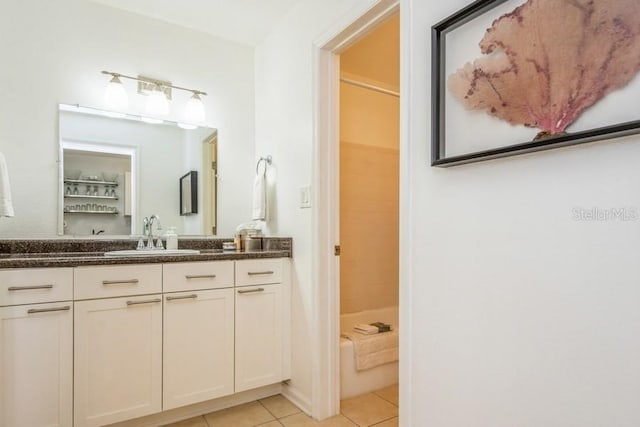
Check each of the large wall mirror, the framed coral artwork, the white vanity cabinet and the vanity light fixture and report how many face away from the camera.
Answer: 0

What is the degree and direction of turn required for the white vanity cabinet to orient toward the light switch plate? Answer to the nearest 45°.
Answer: approximately 45° to its left

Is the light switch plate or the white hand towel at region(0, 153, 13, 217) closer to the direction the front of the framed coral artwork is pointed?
the white hand towel

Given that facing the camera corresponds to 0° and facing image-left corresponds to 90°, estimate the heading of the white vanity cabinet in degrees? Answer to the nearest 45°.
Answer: approximately 315°

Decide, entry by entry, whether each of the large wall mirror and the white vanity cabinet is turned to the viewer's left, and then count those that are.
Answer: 0

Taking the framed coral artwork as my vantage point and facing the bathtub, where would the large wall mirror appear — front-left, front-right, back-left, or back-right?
front-left

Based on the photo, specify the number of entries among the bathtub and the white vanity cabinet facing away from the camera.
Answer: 0

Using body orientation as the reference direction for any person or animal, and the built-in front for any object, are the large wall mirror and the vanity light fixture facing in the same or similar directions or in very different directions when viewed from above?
same or similar directions

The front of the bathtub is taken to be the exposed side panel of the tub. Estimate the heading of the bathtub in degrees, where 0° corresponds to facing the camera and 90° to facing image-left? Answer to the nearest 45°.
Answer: approximately 315°

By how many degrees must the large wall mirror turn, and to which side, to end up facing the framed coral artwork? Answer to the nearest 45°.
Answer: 0° — it already faces it

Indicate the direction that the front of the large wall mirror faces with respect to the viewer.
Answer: facing the viewer and to the right of the viewer

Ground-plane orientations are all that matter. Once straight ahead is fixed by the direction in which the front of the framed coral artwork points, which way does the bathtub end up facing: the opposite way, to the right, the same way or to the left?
to the left

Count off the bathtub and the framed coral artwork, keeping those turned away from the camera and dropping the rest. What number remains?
0
